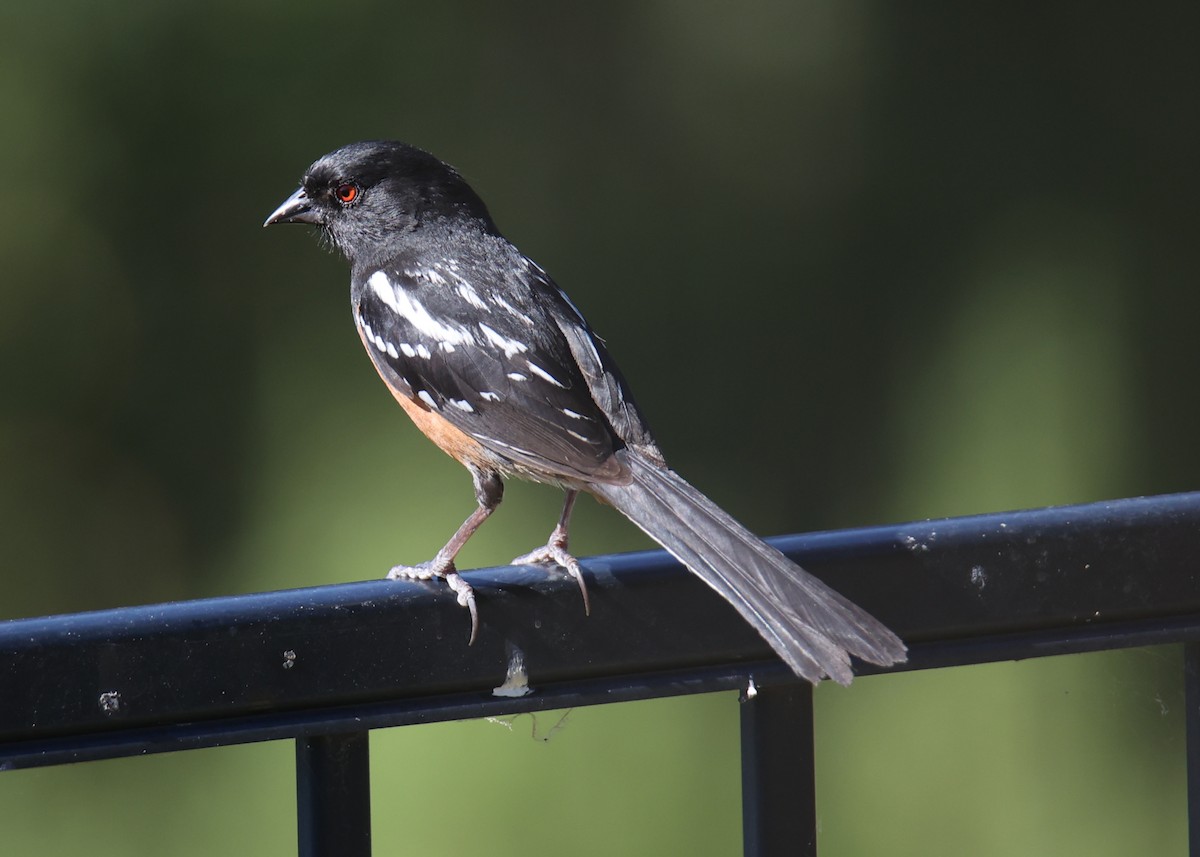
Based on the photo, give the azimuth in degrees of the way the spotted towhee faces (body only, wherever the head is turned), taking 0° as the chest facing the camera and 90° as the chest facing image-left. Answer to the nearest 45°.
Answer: approximately 135°
